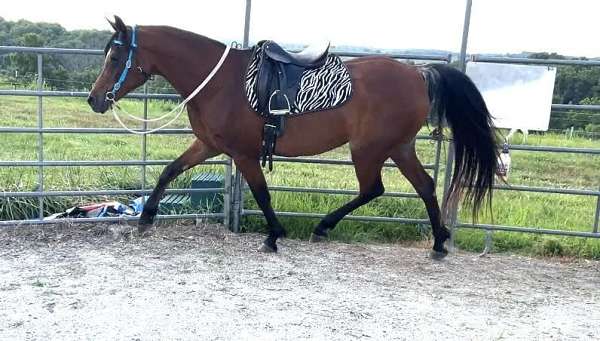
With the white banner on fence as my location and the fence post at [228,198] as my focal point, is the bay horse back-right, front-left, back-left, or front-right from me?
front-left

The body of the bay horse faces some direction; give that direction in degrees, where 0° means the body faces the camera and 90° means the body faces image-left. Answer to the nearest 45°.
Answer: approximately 90°

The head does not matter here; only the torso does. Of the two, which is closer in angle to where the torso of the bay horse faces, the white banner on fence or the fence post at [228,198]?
the fence post

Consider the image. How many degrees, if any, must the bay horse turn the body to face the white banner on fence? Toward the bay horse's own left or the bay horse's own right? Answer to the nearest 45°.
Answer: approximately 180°

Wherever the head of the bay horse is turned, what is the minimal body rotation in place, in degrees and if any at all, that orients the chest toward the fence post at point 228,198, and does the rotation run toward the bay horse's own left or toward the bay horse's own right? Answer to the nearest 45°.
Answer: approximately 45° to the bay horse's own right
